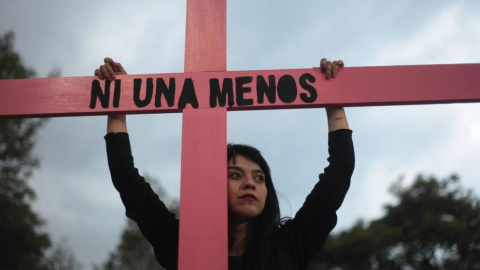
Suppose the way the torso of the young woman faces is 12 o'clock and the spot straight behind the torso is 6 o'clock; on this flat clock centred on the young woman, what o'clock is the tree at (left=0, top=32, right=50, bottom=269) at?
The tree is roughly at 5 o'clock from the young woman.

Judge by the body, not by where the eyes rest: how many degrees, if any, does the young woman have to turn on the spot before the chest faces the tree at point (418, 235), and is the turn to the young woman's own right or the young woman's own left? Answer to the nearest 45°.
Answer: approximately 135° to the young woman's own left

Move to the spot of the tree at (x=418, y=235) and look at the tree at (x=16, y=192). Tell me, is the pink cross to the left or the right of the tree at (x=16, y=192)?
left

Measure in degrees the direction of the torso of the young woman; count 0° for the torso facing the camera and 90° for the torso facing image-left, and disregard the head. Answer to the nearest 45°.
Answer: approximately 0°

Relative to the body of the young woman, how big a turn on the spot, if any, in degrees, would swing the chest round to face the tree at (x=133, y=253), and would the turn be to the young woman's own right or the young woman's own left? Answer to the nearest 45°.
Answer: approximately 180°
